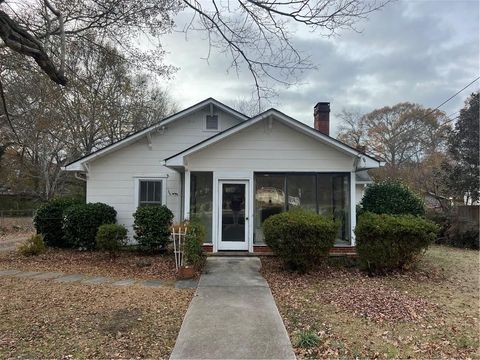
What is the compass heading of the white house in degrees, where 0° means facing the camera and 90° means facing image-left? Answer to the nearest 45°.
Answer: approximately 0°

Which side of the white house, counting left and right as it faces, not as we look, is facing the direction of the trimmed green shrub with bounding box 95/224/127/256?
front

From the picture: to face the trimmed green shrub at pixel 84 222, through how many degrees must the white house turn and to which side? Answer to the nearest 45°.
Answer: approximately 90° to its right

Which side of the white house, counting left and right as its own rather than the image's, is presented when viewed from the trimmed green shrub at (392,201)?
left

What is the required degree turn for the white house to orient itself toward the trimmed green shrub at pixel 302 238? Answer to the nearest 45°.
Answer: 0° — it already faces it

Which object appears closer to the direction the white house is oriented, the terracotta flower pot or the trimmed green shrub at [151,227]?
the terracotta flower pot

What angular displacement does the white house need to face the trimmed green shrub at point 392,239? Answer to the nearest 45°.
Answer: approximately 45° to its left

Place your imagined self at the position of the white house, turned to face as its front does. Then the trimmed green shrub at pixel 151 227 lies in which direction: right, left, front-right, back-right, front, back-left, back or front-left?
right

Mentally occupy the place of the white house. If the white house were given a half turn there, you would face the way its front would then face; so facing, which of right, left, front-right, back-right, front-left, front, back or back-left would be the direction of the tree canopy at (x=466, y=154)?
front-right

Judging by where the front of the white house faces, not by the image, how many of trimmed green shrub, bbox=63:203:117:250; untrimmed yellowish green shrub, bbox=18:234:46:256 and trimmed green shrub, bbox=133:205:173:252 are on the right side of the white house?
3

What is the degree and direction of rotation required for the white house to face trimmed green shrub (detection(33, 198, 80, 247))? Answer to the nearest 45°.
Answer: approximately 90° to its right

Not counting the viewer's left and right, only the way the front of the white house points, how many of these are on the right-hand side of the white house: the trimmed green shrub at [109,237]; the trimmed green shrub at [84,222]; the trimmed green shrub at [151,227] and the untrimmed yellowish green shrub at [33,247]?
4

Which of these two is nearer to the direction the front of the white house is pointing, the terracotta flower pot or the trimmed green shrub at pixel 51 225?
the terracotta flower pot
